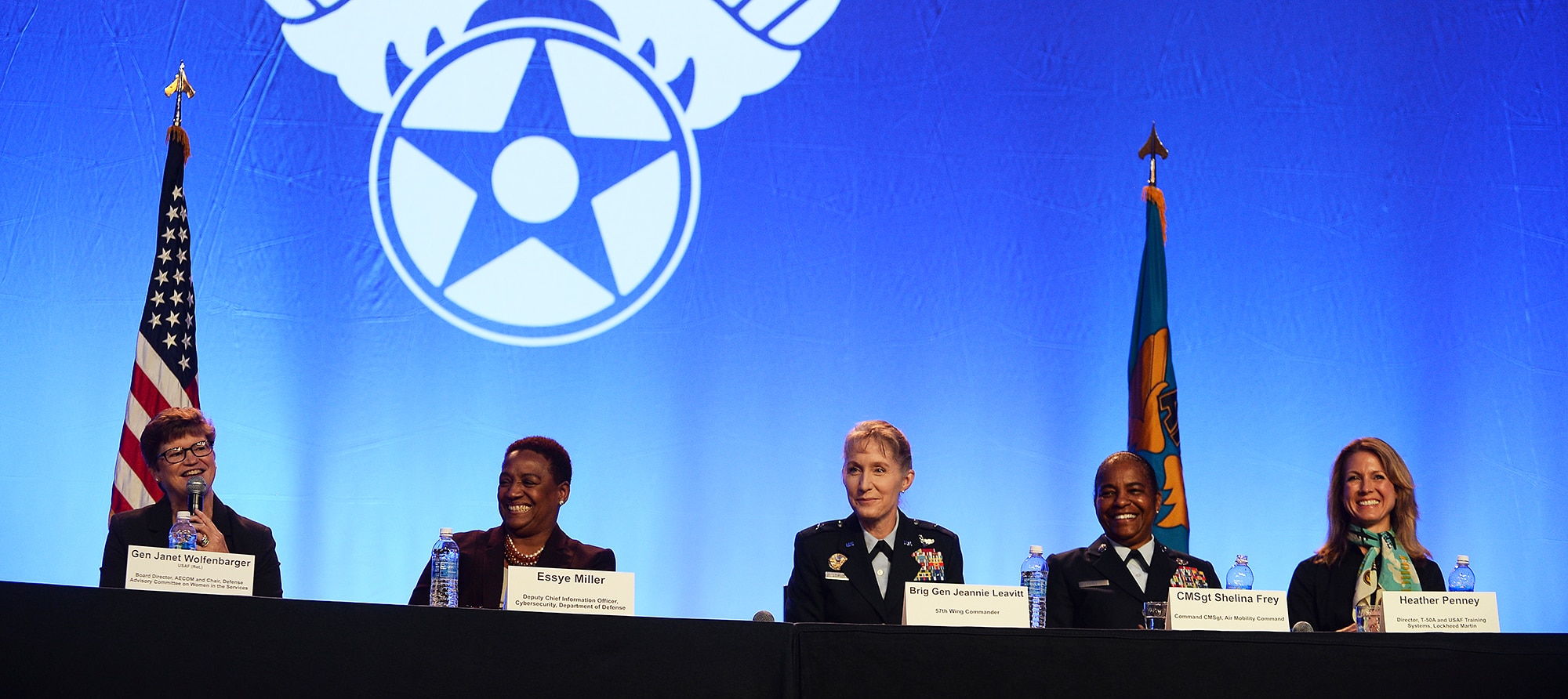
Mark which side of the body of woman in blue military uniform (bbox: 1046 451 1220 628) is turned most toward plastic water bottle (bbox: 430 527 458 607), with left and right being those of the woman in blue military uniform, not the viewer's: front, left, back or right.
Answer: right

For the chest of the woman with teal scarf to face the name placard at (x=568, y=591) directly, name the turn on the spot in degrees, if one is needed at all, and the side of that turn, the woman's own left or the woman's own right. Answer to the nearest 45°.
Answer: approximately 45° to the woman's own right

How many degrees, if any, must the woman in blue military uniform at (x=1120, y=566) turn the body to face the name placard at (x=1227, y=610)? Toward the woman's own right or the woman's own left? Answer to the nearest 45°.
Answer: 0° — they already face it

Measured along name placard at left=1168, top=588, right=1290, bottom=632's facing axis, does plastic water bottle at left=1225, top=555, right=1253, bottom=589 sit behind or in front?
behind

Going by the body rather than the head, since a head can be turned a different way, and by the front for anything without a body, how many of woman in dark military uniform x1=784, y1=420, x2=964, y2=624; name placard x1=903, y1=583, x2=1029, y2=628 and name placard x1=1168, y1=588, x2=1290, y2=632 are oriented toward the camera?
3

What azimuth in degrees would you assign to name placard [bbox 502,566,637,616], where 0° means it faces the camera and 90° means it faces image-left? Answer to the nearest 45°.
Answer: approximately 0°

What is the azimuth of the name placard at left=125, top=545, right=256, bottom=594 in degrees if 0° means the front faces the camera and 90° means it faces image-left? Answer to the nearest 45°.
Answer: approximately 0°

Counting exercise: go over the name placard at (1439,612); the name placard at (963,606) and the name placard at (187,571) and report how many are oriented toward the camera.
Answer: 3

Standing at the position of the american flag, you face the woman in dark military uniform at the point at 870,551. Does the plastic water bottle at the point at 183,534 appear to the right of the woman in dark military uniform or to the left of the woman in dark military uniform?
right
